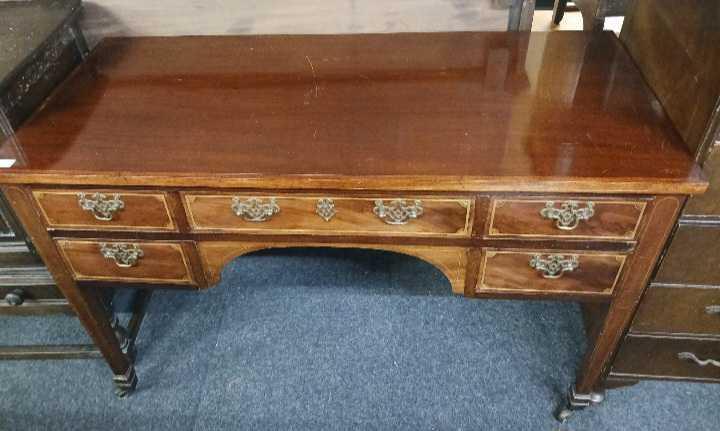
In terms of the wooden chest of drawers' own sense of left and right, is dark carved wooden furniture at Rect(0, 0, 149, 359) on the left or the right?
on its right

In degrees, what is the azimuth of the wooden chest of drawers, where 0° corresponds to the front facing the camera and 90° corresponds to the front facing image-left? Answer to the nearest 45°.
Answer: approximately 0°

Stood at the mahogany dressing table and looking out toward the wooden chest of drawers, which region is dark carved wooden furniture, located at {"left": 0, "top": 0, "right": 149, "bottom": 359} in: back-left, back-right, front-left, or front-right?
back-left

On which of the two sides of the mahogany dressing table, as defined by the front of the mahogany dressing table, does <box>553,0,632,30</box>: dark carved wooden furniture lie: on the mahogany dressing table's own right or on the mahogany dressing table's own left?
on the mahogany dressing table's own left

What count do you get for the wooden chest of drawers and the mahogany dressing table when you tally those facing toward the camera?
2

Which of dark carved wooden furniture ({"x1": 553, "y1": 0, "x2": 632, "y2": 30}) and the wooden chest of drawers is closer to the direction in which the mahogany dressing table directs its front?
the wooden chest of drawers

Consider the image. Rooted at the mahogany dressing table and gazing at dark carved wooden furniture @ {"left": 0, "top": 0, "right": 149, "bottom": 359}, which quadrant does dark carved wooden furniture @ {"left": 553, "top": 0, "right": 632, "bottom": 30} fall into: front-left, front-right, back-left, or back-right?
back-right

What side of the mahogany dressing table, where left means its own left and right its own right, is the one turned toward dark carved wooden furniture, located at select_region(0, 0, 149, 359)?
right

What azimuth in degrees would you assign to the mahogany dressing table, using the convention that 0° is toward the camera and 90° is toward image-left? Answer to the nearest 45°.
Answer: approximately 0°
